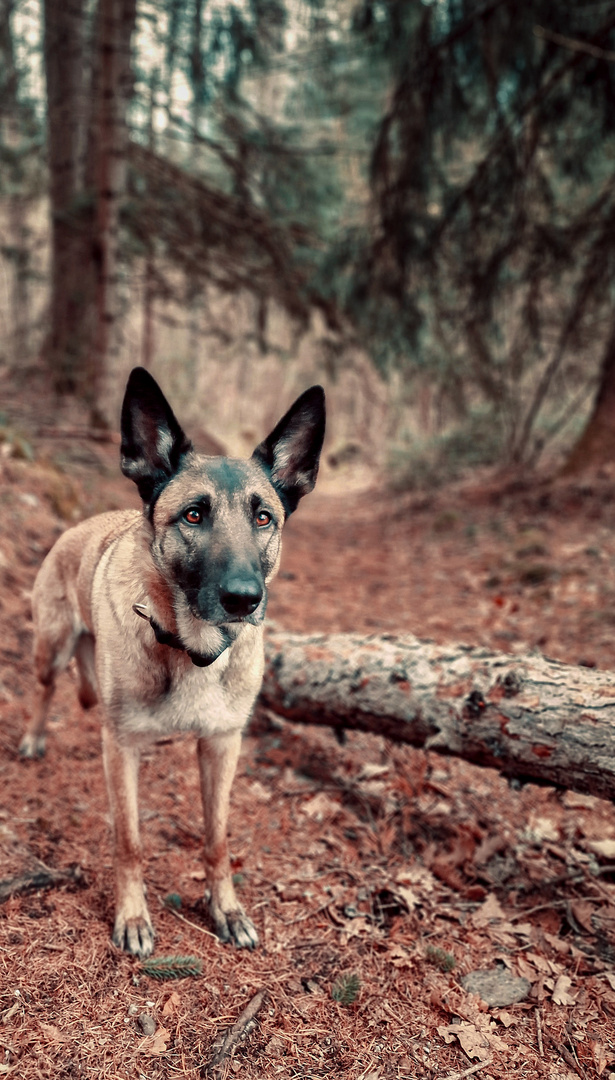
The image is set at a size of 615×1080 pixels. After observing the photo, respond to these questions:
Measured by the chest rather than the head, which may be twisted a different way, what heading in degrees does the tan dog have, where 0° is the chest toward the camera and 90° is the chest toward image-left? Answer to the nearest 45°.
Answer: approximately 315°

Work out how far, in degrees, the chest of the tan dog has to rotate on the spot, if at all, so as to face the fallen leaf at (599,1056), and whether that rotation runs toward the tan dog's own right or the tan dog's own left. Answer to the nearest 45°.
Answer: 0° — it already faces it

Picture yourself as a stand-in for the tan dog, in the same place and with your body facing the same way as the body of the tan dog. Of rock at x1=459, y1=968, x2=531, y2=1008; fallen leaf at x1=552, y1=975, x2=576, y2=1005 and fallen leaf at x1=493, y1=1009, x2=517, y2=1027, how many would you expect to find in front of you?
3

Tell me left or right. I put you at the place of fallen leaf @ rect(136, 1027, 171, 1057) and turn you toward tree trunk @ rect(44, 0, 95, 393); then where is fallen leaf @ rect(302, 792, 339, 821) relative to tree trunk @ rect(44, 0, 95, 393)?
right

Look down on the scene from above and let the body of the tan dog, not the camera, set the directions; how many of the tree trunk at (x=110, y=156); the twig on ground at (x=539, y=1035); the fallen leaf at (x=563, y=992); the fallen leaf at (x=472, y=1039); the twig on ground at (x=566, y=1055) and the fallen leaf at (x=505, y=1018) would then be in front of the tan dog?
5

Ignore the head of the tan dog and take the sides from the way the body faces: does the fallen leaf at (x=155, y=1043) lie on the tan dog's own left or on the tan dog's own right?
on the tan dog's own right

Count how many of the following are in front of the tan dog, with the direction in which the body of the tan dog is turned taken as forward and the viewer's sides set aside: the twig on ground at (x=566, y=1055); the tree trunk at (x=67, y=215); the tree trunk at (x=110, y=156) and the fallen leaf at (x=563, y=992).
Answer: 2

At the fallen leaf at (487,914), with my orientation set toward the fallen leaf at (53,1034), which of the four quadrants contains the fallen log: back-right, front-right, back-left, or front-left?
back-right
